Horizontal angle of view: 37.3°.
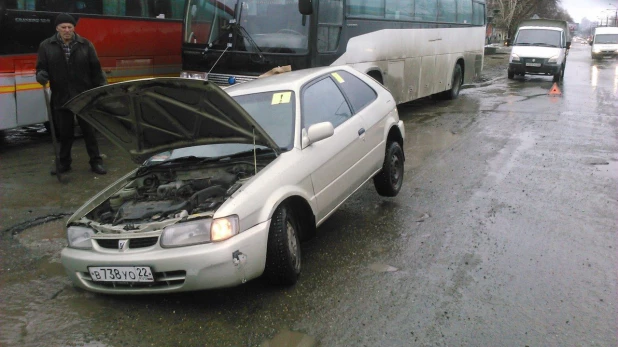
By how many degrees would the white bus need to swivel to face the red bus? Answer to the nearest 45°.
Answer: approximately 45° to its right

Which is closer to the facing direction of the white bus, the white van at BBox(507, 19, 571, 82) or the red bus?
the red bus

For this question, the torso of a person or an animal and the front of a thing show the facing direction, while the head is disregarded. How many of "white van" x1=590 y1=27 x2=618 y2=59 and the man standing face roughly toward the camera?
2

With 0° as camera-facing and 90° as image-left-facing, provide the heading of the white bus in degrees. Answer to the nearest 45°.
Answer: approximately 45°

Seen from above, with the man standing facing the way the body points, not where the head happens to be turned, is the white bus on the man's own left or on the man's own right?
on the man's own left

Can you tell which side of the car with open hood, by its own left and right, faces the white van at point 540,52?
back

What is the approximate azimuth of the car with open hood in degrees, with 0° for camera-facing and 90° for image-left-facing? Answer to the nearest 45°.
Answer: approximately 45°

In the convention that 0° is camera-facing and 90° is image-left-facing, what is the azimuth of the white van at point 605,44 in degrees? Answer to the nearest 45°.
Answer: approximately 0°

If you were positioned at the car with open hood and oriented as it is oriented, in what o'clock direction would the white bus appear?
The white bus is roughly at 5 o'clock from the car with open hood.

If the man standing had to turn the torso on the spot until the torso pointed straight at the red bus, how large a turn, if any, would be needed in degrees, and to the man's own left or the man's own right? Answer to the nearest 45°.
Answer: approximately 180°
